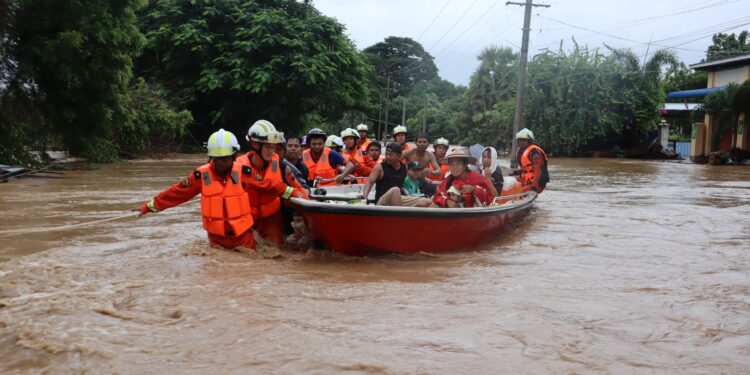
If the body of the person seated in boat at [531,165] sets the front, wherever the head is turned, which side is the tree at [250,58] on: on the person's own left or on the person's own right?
on the person's own right

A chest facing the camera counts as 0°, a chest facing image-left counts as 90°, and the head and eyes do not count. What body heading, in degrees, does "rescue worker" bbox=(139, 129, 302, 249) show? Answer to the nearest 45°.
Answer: approximately 0°

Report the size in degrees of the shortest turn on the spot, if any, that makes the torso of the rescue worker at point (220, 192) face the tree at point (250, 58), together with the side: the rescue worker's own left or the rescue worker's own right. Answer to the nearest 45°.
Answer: approximately 180°

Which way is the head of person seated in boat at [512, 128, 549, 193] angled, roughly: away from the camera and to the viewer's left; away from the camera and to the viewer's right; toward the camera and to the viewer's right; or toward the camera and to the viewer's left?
toward the camera and to the viewer's left

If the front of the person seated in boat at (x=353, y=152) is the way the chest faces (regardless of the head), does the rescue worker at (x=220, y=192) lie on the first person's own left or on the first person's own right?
on the first person's own right

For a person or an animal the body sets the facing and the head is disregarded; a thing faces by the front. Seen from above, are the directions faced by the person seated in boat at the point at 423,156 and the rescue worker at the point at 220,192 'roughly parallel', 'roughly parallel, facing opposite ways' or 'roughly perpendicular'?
roughly parallel

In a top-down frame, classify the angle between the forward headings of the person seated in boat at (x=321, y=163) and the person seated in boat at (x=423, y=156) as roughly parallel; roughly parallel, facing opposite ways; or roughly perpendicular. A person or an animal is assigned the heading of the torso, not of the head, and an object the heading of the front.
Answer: roughly parallel

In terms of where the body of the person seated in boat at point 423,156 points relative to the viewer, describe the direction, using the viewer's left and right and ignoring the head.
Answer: facing the viewer

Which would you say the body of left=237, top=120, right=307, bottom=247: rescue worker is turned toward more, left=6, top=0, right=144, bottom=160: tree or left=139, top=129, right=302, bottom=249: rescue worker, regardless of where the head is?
the rescue worker

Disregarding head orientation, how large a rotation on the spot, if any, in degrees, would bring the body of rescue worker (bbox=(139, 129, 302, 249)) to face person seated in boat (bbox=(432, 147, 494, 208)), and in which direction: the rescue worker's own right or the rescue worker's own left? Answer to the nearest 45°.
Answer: approximately 90° to the rescue worker's own left

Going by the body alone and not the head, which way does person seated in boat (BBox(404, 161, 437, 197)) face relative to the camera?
toward the camera

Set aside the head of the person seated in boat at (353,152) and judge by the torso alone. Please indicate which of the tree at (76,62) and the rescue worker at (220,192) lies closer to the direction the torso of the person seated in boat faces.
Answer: the rescue worker

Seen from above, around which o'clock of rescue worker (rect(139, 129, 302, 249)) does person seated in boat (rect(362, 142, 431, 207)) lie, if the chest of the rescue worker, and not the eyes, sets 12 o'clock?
The person seated in boat is roughly at 8 o'clock from the rescue worker.

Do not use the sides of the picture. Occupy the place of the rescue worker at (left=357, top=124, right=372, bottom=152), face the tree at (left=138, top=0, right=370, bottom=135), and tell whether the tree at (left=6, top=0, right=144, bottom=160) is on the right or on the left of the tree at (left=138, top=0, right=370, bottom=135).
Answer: left

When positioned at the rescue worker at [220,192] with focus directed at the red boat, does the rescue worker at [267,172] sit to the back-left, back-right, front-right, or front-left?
front-left

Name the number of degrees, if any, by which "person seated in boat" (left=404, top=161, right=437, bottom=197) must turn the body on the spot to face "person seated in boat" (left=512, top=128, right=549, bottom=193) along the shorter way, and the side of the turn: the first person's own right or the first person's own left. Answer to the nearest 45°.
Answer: approximately 135° to the first person's own left

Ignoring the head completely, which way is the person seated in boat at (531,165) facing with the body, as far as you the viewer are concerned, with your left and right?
facing the viewer and to the left of the viewer

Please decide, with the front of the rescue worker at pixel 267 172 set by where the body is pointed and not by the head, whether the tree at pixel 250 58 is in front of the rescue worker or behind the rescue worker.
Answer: behind

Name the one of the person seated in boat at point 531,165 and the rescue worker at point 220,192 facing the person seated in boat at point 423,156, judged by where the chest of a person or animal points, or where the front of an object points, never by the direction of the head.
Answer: the person seated in boat at point 531,165
